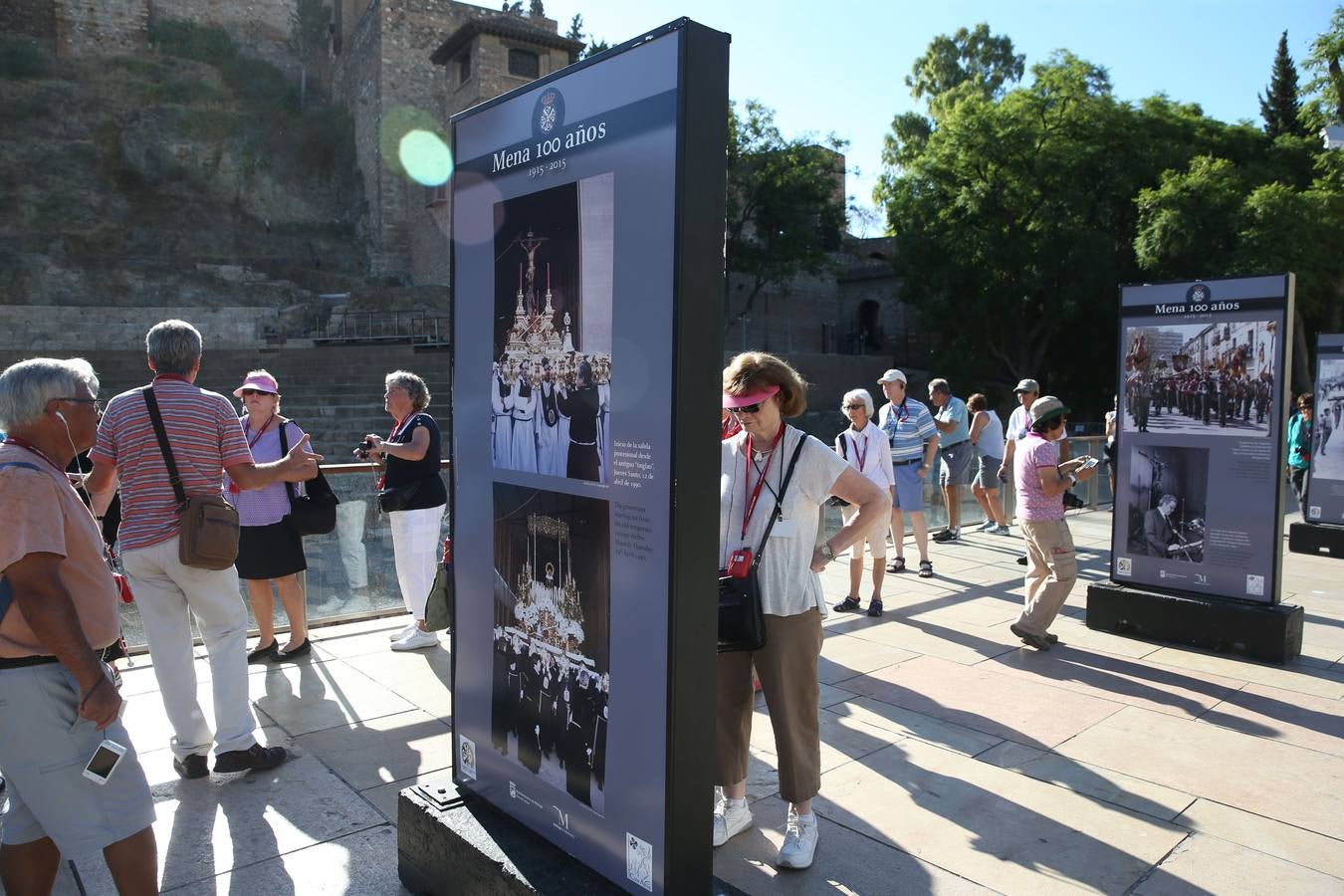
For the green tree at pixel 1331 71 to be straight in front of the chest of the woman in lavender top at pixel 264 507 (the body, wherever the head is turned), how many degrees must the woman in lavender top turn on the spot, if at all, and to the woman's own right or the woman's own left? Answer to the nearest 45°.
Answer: approximately 180°

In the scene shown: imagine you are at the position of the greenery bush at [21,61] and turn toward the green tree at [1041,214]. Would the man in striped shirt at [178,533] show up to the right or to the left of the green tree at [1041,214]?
right

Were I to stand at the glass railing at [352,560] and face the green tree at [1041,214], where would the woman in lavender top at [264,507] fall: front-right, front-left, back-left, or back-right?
back-right

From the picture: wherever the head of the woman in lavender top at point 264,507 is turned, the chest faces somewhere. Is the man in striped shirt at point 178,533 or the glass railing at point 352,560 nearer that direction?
the man in striped shirt

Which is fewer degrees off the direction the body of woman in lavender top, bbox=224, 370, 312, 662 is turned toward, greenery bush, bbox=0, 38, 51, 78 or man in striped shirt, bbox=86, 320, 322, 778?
the man in striped shirt

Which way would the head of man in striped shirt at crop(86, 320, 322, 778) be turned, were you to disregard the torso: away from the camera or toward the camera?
away from the camera

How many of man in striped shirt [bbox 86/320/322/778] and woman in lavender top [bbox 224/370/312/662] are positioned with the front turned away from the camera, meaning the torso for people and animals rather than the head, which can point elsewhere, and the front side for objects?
1

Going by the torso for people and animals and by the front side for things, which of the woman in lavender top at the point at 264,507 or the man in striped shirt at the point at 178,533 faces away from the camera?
the man in striped shirt

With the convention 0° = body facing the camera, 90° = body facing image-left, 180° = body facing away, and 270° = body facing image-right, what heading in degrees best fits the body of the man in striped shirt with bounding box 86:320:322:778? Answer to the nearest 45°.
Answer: approximately 180°

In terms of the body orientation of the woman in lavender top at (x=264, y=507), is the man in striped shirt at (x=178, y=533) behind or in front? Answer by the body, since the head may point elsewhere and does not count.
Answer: in front

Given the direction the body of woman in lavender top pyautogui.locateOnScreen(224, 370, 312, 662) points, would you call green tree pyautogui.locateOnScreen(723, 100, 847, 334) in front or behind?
behind
